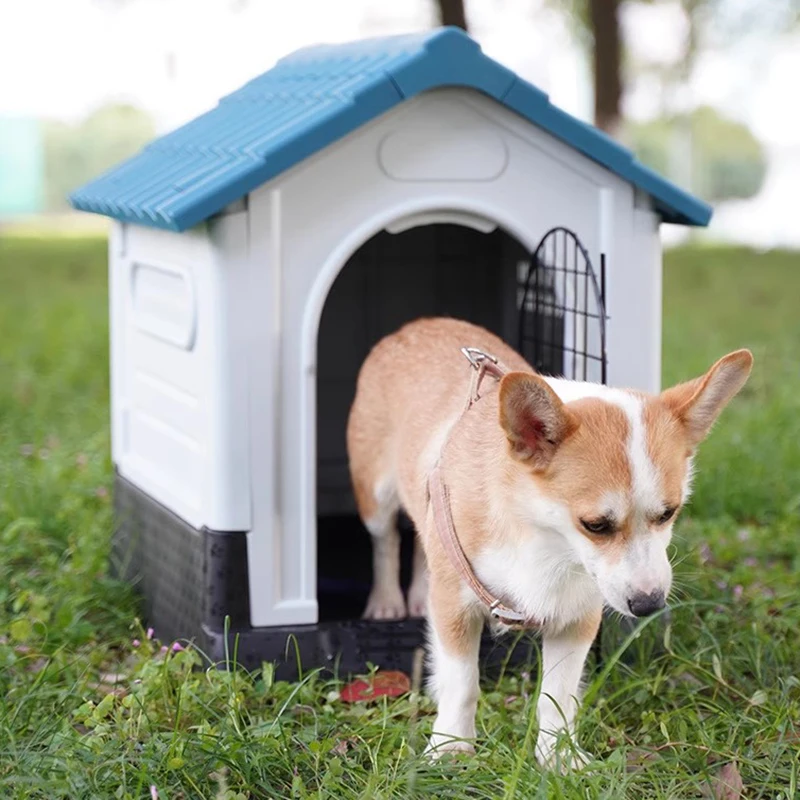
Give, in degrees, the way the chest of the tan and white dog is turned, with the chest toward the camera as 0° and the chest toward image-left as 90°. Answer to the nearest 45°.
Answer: approximately 315°

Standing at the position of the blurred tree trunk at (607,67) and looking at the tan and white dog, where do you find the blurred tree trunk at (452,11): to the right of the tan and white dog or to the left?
right

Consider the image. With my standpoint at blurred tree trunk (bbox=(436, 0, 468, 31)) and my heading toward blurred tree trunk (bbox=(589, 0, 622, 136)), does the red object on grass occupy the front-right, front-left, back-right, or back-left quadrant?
back-right

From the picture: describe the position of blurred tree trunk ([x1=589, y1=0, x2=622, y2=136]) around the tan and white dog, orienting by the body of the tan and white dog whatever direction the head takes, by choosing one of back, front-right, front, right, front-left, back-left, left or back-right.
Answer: back-left

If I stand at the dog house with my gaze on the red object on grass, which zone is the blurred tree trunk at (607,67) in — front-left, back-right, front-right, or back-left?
back-left

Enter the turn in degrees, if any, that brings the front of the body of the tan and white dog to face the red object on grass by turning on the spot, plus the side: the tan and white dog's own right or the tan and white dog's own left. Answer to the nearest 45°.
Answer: approximately 180°

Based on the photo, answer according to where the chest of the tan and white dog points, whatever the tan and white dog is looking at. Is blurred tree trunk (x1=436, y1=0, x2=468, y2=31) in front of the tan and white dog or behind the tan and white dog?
behind
